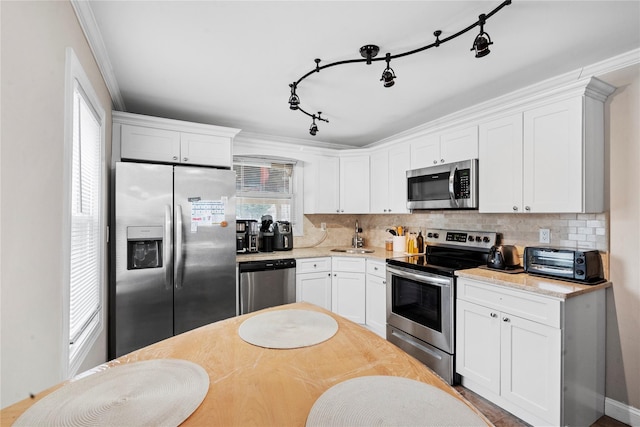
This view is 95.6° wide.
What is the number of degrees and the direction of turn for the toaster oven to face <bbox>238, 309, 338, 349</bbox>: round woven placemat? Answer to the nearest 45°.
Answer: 0° — it already faces it

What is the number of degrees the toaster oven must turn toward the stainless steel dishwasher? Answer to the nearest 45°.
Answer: approximately 45° to its right

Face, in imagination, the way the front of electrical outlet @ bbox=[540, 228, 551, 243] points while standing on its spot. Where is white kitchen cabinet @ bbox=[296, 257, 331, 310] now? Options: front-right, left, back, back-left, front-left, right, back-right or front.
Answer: front-right

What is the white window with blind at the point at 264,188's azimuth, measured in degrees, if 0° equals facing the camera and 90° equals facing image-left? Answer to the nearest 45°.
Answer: approximately 0°

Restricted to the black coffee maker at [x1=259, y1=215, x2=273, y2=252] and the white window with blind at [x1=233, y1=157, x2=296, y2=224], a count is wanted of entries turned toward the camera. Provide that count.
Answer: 2

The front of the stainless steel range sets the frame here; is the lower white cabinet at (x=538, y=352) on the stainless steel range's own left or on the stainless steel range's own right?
on the stainless steel range's own left

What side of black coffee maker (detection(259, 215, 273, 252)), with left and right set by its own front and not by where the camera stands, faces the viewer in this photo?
front

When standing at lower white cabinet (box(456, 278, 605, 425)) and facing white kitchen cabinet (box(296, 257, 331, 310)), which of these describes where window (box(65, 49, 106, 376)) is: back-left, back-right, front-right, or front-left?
front-left

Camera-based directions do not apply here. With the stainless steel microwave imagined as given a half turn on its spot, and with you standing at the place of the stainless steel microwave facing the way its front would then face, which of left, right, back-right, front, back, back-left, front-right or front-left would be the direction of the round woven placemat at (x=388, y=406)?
back-right

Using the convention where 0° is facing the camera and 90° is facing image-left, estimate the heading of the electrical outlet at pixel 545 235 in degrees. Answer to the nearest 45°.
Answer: approximately 45°

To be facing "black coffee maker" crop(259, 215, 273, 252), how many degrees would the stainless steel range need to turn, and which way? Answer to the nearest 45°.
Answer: approximately 45° to its right

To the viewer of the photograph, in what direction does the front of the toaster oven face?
facing the viewer and to the left of the viewer

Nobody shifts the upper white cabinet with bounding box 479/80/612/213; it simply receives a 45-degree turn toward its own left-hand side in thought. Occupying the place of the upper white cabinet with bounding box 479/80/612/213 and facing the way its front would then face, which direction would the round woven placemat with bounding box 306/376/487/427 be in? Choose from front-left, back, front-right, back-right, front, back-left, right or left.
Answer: front

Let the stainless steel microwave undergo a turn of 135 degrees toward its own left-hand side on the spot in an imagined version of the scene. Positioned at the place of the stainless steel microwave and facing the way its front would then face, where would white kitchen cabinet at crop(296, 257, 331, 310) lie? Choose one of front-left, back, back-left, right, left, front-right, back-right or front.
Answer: back

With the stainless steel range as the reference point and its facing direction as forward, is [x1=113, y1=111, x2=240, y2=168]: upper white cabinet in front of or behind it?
in front

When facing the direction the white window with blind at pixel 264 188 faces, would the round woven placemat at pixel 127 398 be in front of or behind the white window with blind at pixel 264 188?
in front
